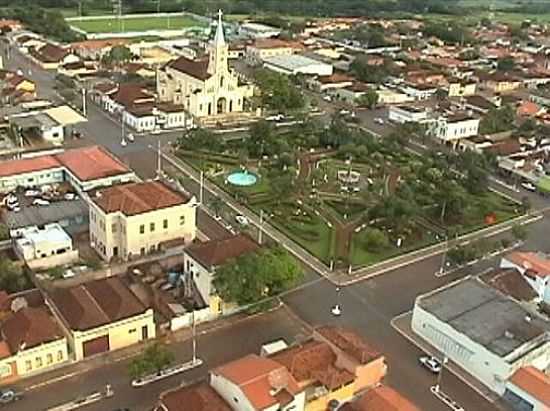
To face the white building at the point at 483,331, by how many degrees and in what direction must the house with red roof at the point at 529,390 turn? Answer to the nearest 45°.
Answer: approximately 90° to its right

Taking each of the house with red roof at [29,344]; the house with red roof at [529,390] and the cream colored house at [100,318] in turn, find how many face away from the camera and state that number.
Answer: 0

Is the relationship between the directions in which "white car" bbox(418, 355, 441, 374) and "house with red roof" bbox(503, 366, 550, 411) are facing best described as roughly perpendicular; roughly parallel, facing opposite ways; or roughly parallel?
roughly perpendicular

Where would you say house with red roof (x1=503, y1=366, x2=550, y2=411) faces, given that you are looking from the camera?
facing the viewer and to the left of the viewer

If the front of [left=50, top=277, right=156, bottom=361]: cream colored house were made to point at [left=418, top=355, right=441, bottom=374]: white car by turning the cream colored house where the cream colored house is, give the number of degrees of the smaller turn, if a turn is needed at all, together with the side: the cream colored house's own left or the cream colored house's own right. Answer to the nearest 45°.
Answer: approximately 45° to the cream colored house's own left

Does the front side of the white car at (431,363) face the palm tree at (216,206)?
yes

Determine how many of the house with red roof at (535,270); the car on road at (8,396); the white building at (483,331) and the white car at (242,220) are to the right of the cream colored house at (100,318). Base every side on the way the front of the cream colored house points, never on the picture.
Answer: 1

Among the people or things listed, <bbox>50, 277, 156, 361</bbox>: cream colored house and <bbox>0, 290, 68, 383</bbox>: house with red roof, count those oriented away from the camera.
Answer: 0

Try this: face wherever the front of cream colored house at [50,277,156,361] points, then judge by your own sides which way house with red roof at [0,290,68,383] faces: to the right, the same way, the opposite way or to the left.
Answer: the same way

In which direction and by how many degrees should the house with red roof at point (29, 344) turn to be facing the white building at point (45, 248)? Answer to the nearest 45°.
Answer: approximately 135° to its left

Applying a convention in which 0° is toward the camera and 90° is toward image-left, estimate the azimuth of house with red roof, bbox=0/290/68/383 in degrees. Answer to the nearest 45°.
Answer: approximately 315°

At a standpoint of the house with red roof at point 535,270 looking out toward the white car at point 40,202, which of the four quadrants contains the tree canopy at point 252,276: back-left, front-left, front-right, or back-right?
front-left

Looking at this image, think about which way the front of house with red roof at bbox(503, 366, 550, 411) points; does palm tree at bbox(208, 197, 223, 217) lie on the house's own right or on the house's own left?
on the house's own right

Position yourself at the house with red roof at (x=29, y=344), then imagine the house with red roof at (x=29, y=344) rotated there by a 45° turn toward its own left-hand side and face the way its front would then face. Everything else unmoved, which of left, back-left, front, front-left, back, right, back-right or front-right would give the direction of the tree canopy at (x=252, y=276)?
front

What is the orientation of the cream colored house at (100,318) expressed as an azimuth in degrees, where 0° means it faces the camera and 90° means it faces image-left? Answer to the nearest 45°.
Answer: approximately 315°

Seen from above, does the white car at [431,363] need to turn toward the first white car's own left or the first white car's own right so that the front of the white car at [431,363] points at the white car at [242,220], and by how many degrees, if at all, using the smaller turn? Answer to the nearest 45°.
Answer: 0° — it already faces it
